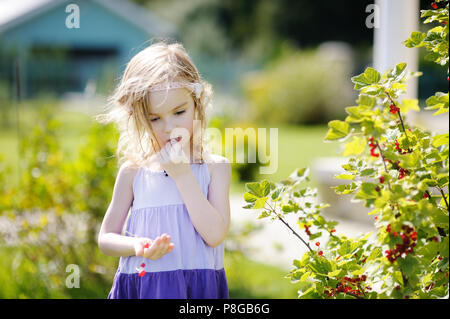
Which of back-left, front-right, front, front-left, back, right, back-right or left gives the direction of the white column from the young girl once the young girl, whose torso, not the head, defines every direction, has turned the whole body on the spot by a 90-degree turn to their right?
back-right

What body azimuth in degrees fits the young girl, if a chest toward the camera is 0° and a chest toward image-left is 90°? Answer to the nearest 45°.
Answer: approximately 0°
